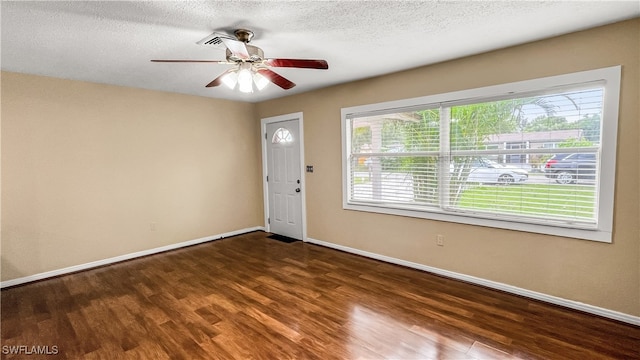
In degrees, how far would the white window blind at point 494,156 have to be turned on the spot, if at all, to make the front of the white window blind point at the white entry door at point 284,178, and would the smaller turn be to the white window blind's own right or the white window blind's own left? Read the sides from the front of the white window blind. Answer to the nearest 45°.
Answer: approximately 45° to the white window blind's own right

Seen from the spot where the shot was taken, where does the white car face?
facing to the right of the viewer

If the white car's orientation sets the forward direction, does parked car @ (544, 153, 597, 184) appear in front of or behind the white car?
in front

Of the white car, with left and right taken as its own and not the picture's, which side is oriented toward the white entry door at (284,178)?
right

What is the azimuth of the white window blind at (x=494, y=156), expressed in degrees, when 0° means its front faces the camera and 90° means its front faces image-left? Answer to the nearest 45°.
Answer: approximately 45°
